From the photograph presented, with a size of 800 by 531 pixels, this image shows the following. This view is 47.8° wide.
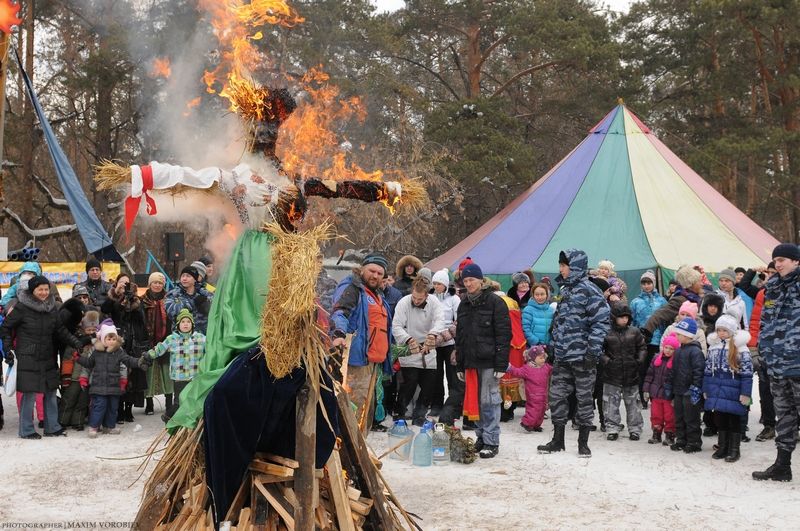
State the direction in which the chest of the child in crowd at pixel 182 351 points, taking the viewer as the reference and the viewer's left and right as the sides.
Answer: facing the viewer

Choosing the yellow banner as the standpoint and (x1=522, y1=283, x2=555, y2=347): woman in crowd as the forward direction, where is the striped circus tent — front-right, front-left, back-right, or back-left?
front-left

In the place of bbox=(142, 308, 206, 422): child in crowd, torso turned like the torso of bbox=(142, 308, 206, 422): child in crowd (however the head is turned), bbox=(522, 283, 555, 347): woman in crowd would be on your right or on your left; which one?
on your left

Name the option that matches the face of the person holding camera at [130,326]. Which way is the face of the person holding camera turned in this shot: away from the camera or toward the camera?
toward the camera

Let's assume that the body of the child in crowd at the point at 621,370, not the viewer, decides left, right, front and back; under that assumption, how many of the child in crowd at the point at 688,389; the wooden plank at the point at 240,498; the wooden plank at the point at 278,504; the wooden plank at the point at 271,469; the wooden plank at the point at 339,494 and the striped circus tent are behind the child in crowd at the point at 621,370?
1

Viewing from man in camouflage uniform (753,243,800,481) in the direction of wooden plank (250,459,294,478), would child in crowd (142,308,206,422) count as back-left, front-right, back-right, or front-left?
front-right

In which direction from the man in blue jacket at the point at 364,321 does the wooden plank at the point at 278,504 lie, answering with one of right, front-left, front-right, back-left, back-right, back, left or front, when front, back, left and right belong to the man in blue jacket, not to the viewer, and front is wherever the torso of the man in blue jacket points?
front-right

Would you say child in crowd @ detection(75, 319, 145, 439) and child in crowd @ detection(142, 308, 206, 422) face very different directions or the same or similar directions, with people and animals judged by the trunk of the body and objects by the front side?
same or similar directions

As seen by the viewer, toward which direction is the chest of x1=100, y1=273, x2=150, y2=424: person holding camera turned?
toward the camera

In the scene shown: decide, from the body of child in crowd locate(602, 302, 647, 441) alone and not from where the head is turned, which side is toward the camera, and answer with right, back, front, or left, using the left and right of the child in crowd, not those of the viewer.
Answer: front
